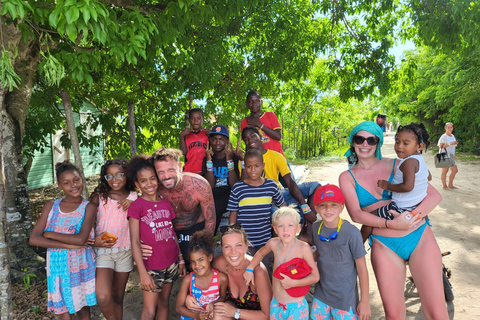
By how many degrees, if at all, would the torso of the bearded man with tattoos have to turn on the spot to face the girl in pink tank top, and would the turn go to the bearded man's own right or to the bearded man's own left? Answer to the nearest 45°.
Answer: approximately 45° to the bearded man's own right

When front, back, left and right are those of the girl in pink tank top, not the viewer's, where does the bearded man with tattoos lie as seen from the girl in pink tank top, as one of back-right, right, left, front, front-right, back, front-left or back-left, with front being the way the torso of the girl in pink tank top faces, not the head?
left

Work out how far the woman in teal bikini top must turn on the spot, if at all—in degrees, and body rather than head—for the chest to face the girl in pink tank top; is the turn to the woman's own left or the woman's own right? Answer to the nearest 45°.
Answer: approximately 90° to the woman's own right

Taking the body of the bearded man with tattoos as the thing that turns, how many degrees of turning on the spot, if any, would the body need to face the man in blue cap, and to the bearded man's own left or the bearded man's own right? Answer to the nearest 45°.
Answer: approximately 180°

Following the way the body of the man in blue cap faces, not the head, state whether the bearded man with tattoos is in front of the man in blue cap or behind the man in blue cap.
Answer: in front

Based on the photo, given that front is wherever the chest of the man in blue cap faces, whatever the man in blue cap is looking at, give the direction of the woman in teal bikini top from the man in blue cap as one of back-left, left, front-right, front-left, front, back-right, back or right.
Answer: front-left

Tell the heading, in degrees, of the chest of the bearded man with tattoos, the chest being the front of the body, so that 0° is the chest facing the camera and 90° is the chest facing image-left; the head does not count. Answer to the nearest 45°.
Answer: approximately 45°

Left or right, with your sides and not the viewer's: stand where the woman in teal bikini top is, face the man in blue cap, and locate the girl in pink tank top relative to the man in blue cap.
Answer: left
